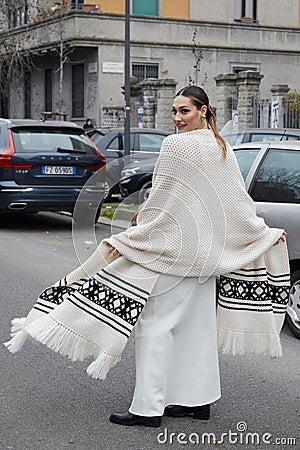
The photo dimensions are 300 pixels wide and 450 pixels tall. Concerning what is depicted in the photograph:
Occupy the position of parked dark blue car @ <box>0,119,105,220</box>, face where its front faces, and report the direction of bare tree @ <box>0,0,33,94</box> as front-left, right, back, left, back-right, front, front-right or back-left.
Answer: front

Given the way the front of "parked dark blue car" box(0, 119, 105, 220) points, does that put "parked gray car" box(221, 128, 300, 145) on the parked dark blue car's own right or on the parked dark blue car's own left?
on the parked dark blue car's own right

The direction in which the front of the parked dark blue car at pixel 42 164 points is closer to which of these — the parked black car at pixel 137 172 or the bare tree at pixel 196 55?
the bare tree

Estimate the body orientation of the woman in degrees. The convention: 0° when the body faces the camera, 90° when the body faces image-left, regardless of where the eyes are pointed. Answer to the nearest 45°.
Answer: approximately 135°

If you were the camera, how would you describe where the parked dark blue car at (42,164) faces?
facing away from the viewer

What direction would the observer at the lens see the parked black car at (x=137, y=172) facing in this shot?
facing the viewer and to the left of the viewer

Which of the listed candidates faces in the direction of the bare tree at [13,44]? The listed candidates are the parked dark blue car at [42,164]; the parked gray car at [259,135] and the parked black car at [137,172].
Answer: the parked dark blue car at [42,164]

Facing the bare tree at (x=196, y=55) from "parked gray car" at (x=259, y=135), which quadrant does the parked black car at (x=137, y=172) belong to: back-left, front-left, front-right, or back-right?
back-left

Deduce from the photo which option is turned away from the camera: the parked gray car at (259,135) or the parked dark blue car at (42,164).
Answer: the parked dark blue car at (42,164)

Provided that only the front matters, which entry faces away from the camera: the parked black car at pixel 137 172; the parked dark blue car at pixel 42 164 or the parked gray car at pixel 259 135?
the parked dark blue car at pixel 42 164

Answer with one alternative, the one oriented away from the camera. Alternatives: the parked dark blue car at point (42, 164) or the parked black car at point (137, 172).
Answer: the parked dark blue car at point (42, 164)

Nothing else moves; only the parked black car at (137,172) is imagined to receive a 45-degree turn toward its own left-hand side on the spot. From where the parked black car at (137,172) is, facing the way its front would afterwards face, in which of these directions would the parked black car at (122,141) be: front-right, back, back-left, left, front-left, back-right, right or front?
back
